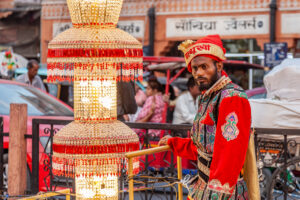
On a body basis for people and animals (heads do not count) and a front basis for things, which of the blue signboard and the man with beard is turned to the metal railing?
the blue signboard

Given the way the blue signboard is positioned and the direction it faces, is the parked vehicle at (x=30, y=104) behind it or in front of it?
in front

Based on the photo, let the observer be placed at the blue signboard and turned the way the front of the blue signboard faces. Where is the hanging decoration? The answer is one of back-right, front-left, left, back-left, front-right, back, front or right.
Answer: front

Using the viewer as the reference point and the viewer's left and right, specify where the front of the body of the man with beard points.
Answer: facing the viewer and to the left of the viewer

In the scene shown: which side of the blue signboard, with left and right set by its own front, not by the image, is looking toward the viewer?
front
